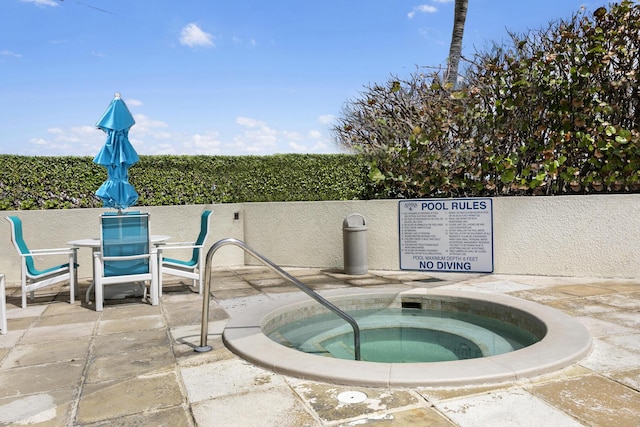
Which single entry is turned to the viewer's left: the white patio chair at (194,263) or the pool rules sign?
the white patio chair

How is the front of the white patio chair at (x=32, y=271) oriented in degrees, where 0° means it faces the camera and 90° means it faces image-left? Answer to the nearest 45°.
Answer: approximately 270°

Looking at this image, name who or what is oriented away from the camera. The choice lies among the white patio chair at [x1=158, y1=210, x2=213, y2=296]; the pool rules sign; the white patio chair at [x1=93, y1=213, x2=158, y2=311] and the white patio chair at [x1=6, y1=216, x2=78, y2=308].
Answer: the white patio chair at [x1=93, y1=213, x2=158, y2=311]

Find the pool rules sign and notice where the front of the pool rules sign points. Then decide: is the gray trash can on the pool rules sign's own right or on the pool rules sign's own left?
on the pool rules sign's own right

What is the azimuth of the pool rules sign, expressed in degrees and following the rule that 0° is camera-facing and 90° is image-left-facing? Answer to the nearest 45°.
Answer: approximately 0°

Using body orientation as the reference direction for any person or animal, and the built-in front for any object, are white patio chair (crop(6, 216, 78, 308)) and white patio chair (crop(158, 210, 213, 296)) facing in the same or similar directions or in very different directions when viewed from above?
very different directions

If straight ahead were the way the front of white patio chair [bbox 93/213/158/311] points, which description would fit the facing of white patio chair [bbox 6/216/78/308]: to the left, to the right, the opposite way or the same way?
to the right

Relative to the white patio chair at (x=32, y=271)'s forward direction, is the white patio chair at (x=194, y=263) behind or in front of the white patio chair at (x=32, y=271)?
in front

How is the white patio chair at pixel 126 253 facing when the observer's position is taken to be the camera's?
facing away from the viewer

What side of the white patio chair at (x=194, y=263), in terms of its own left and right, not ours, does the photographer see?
left

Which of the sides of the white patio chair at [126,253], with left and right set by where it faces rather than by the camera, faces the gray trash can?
right
